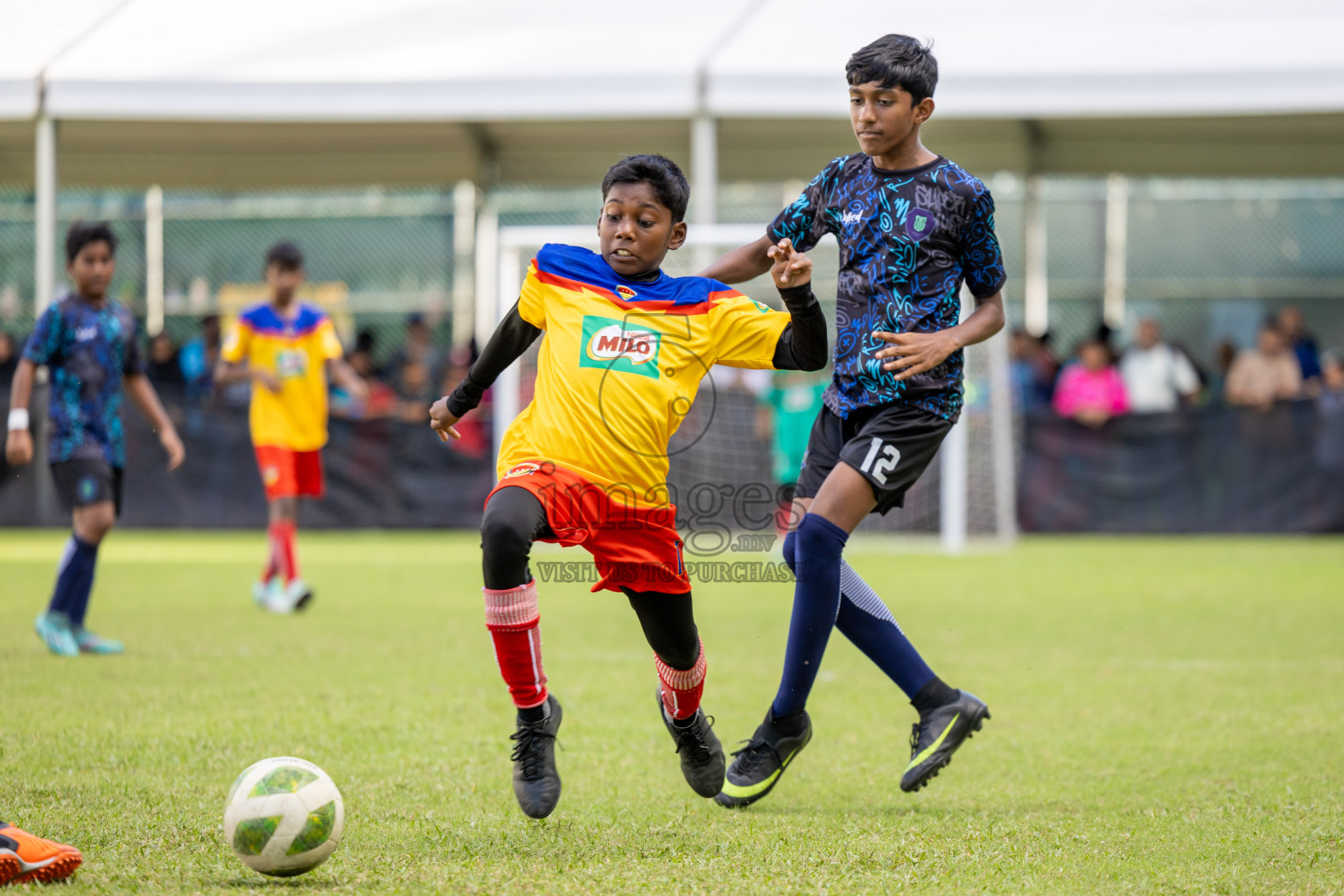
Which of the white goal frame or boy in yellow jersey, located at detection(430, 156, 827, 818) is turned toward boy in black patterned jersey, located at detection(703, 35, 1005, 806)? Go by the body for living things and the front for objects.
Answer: the white goal frame

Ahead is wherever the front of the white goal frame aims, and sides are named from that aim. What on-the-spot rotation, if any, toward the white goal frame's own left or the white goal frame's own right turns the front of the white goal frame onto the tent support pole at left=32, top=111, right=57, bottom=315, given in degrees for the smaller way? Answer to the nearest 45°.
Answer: approximately 90° to the white goal frame's own right

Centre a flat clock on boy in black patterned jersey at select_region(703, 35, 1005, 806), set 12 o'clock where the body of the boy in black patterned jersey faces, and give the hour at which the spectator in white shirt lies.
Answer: The spectator in white shirt is roughly at 5 o'clock from the boy in black patterned jersey.

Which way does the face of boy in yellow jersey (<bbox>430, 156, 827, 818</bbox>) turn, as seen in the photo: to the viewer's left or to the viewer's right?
to the viewer's left

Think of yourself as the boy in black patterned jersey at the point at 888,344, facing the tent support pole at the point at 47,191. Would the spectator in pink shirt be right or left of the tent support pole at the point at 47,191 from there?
right

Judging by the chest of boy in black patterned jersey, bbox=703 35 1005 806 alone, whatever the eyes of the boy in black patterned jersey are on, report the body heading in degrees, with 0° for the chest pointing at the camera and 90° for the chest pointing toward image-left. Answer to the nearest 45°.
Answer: approximately 45°

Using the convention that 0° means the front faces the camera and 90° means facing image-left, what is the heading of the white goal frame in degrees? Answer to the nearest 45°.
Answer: approximately 0°

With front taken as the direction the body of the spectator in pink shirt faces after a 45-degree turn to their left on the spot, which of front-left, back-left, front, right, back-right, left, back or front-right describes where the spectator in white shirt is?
left

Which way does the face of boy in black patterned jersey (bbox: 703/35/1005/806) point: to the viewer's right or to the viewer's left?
to the viewer's left

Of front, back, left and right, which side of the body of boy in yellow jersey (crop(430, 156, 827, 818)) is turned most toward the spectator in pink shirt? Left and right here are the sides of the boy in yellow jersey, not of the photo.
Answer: back

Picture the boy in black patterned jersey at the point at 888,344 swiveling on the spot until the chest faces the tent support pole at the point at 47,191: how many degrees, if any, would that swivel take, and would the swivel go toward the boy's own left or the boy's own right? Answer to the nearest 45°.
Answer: approximately 90° to the boy's own right
